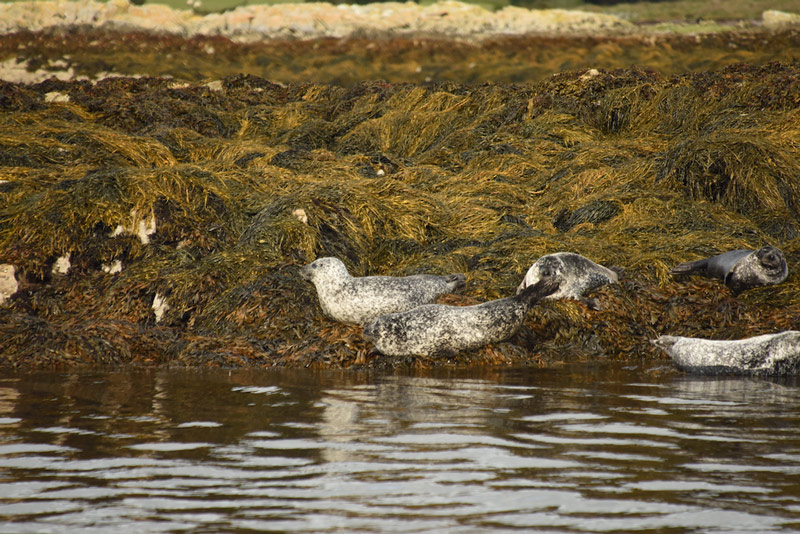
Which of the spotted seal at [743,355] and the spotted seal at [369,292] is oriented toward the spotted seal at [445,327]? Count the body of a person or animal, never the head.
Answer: the spotted seal at [743,355]

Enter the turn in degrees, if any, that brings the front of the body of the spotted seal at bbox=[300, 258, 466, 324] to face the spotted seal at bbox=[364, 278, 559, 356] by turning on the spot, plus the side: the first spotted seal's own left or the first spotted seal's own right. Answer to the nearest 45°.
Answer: approximately 135° to the first spotted seal's own left

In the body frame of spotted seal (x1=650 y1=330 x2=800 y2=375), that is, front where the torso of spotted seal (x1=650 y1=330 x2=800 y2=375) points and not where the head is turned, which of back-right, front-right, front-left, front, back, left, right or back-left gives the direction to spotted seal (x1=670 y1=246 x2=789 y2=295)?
right

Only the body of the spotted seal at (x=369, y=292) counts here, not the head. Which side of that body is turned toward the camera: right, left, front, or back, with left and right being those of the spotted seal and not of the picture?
left

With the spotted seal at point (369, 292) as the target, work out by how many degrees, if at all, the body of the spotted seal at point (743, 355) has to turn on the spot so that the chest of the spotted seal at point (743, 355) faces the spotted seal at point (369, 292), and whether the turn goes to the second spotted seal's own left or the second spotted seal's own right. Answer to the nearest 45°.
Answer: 0° — it already faces it

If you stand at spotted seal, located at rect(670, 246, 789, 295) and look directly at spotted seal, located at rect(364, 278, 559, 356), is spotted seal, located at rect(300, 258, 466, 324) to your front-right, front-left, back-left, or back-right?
front-right

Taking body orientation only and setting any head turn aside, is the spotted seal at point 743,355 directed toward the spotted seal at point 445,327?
yes

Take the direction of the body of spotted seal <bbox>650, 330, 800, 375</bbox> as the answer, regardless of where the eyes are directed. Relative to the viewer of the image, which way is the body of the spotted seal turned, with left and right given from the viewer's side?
facing to the left of the viewer
